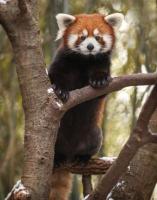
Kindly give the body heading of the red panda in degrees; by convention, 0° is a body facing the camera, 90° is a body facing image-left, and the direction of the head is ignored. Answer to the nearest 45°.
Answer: approximately 0°

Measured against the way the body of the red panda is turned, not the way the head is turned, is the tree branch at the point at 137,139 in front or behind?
in front
